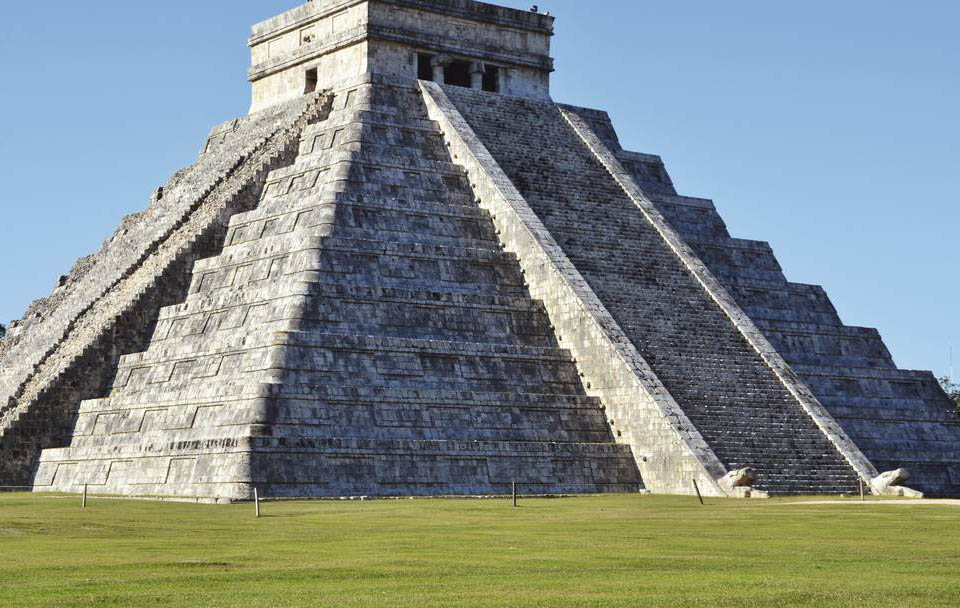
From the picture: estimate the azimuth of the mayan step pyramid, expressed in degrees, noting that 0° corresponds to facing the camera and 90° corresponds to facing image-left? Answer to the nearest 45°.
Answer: approximately 315°
